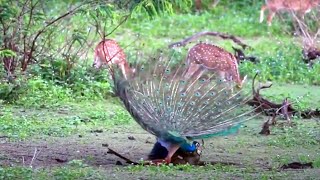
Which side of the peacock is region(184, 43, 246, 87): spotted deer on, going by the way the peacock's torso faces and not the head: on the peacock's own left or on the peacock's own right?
on the peacock's own left

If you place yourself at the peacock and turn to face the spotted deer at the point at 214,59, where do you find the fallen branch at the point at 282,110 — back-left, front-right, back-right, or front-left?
front-right

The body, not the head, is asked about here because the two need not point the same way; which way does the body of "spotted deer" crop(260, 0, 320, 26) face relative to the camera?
to the viewer's left

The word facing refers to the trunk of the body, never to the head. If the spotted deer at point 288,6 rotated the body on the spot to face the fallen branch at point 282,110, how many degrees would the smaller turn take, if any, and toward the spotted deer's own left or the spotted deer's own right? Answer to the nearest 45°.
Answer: approximately 90° to the spotted deer's own left
